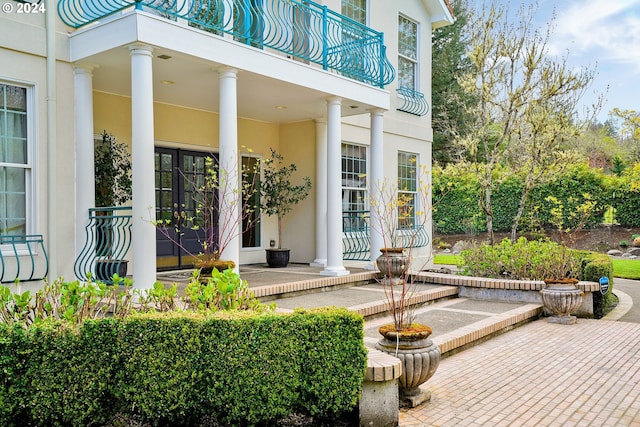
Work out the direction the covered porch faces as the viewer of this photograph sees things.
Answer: facing the viewer and to the right of the viewer

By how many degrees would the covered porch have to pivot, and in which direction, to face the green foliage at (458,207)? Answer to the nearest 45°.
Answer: approximately 90° to its left

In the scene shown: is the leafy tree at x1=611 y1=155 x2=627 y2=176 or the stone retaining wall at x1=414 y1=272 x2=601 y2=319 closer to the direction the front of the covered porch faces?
the stone retaining wall

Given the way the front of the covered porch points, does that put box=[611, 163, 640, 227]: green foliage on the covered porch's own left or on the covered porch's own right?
on the covered porch's own left

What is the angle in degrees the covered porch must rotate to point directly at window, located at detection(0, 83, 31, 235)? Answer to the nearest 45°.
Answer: approximately 90° to its right

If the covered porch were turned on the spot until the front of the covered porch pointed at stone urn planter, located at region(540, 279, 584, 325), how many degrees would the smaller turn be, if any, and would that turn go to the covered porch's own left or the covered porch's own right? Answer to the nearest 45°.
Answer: approximately 45° to the covered porch's own left

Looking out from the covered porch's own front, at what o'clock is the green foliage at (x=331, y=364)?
The green foliage is roughly at 1 o'clock from the covered porch.

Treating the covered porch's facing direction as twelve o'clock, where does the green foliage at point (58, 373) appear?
The green foliage is roughly at 2 o'clock from the covered porch.

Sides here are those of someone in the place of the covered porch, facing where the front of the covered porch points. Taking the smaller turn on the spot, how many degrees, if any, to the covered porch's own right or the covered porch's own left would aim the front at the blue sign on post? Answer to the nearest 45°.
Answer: approximately 45° to the covered porch's own left

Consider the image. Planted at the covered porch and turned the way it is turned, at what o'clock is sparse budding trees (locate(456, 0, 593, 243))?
The sparse budding trees is roughly at 10 o'clock from the covered porch.

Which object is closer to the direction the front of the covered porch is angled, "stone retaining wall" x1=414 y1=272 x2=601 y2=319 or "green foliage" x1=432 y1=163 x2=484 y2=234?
the stone retaining wall

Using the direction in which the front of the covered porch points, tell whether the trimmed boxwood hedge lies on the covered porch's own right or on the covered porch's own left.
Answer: on the covered porch's own right

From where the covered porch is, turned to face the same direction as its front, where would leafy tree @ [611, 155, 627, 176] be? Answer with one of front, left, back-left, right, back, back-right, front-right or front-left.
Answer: left

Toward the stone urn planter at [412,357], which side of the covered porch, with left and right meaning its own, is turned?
front
